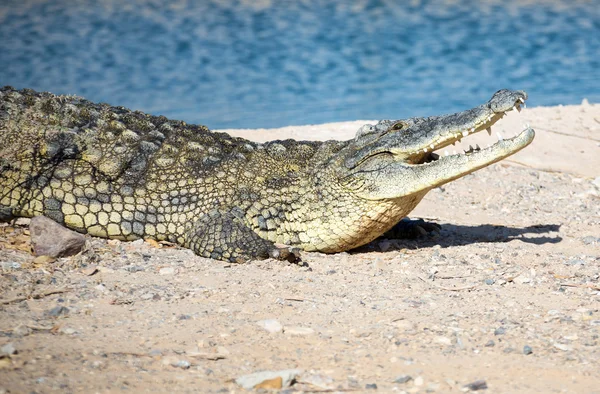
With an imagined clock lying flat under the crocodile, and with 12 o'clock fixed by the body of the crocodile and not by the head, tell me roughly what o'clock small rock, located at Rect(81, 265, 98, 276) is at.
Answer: The small rock is roughly at 4 o'clock from the crocodile.

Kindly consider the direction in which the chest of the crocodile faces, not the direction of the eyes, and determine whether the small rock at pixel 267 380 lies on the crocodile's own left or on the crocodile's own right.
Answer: on the crocodile's own right

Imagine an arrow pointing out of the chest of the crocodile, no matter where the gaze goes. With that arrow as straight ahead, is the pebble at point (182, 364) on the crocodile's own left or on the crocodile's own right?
on the crocodile's own right

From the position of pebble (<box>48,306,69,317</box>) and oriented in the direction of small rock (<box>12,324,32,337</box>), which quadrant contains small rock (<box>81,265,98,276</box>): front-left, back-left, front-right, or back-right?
back-right

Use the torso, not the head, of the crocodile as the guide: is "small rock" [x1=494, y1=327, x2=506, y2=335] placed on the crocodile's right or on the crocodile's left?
on the crocodile's right

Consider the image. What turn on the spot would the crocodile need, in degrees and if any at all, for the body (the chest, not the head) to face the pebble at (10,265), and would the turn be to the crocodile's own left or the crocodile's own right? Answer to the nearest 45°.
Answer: approximately 135° to the crocodile's own right

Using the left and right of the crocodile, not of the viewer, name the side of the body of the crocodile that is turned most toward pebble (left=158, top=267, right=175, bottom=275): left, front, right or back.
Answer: right

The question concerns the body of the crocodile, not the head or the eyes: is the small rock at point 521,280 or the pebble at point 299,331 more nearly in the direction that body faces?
the small rock

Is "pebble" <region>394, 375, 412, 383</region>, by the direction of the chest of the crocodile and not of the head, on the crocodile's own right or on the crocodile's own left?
on the crocodile's own right

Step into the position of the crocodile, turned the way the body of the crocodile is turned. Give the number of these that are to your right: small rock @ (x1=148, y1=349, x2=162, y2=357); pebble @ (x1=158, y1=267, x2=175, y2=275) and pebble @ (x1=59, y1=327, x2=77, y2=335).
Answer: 3

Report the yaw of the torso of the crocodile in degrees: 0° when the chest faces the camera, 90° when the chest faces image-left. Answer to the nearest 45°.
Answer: approximately 270°

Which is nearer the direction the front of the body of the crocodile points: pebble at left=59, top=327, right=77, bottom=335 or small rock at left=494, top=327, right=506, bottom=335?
the small rock

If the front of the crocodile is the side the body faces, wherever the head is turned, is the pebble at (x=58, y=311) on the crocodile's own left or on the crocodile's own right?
on the crocodile's own right

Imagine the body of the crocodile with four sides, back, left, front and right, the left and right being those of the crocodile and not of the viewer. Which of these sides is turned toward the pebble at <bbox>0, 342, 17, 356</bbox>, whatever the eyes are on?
right
